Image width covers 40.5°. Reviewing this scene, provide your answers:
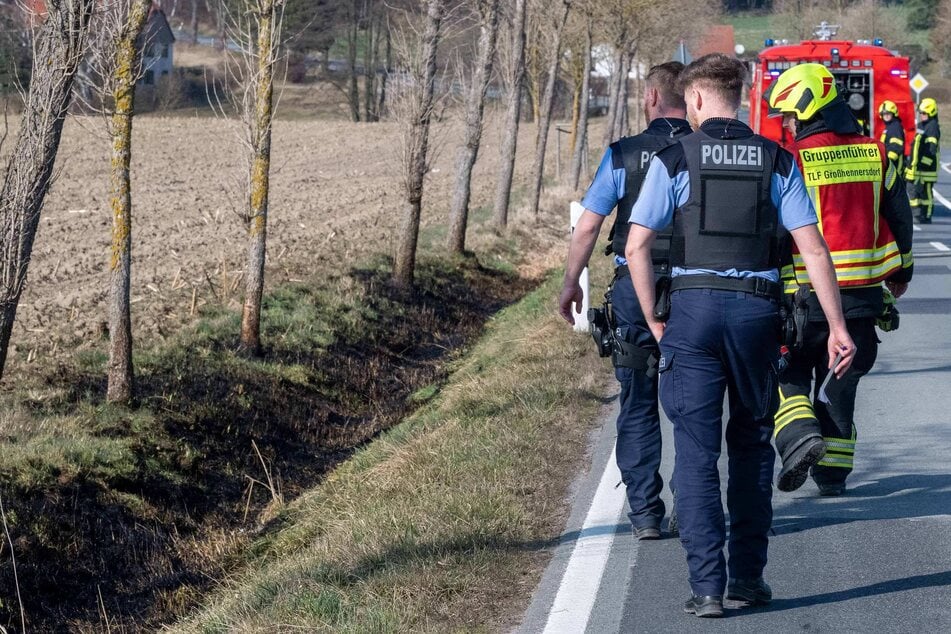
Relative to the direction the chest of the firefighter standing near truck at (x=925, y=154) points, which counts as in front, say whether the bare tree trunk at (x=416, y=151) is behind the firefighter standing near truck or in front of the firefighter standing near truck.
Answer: in front

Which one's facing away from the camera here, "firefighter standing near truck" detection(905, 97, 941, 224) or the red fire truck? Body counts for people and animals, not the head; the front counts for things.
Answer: the red fire truck

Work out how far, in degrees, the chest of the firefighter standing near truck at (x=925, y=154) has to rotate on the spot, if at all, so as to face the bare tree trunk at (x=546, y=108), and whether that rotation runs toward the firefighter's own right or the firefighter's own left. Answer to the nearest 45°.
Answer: approximately 45° to the firefighter's own right

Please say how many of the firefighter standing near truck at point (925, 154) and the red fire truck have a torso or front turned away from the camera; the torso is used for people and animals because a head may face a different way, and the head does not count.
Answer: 1

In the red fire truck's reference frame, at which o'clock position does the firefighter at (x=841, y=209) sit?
The firefighter is roughly at 6 o'clock from the red fire truck.

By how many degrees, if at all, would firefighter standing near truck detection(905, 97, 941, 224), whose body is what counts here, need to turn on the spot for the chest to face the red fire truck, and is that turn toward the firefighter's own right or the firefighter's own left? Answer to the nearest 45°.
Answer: approximately 45° to the firefighter's own right

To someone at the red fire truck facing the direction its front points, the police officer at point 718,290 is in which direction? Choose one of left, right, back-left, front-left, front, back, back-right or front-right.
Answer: back

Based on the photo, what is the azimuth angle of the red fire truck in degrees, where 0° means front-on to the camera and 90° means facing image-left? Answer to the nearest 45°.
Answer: approximately 180°
